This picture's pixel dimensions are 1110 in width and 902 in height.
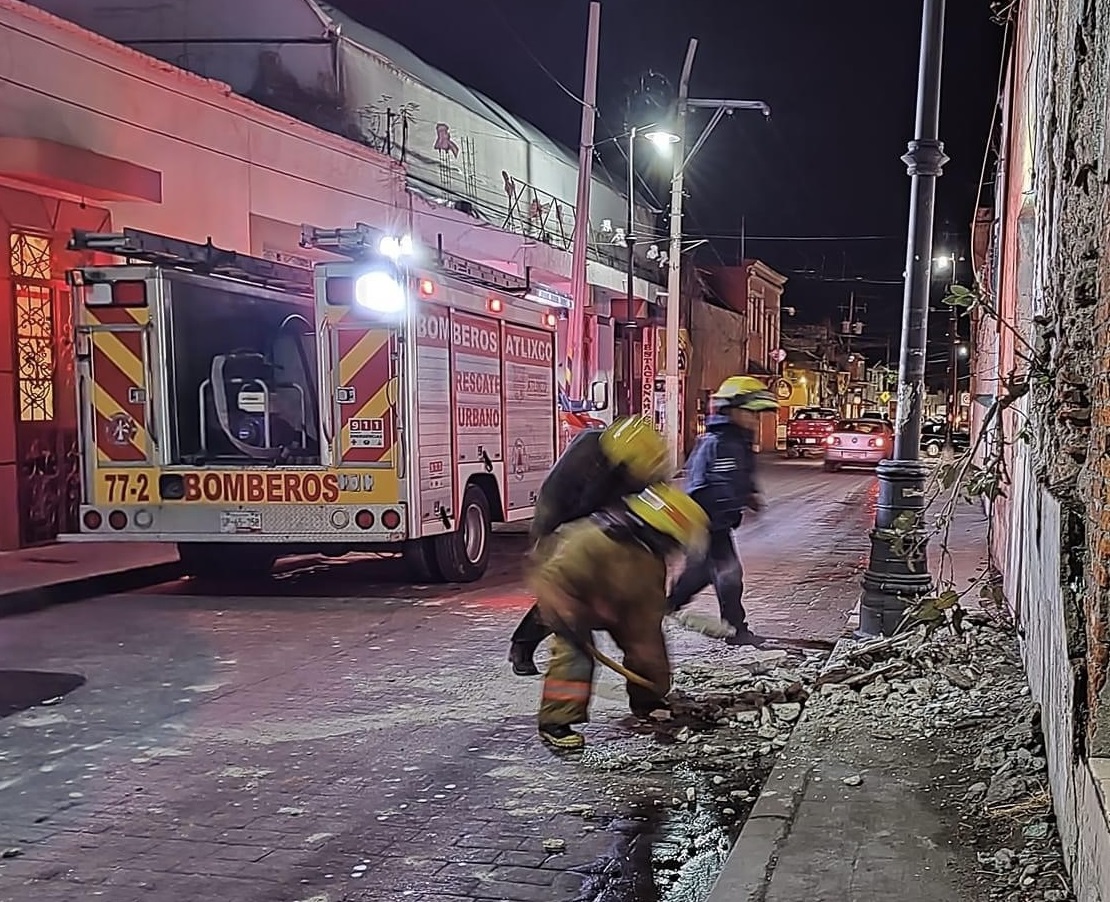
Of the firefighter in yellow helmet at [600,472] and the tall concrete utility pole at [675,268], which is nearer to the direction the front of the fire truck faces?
the tall concrete utility pole

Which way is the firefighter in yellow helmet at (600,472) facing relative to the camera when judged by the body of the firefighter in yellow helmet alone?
to the viewer's right

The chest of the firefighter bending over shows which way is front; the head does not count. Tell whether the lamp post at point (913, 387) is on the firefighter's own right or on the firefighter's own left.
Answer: on the firefighter's own left

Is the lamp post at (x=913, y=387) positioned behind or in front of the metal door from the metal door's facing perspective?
in front

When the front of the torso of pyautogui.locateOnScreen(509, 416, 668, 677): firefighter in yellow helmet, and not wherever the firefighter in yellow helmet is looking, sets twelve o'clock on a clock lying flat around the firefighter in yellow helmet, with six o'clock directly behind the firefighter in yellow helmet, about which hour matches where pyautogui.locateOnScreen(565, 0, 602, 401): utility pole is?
The utility pole is roughly at 9 o'clock from the firefighter in yellow helmet.

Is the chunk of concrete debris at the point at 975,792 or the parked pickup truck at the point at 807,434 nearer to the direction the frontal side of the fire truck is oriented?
the parked pickup truck

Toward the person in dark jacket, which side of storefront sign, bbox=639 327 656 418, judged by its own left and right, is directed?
front

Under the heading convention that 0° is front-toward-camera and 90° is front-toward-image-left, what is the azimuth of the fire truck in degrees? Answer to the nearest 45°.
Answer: approximately 225°

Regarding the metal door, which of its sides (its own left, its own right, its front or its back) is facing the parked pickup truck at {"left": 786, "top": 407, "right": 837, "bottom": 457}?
left

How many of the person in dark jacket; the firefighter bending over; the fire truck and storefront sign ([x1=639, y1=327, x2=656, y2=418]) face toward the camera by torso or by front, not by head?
1

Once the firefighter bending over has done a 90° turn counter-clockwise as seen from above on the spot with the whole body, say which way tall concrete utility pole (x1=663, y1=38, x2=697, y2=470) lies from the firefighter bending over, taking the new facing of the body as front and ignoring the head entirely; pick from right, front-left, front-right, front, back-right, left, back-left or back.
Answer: front

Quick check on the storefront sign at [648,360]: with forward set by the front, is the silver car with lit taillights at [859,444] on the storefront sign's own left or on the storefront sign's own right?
on the storefront sign's own left

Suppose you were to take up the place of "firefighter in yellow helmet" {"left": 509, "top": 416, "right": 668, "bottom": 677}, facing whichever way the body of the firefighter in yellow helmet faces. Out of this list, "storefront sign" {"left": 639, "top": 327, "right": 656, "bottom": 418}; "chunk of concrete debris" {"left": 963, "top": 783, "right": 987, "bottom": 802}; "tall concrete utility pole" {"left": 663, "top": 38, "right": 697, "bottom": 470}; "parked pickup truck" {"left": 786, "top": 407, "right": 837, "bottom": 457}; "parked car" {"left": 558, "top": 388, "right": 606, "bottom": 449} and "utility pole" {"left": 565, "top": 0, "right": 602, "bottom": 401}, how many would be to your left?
5

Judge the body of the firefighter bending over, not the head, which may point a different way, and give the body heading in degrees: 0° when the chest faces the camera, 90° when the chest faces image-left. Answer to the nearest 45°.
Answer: approximately 270°

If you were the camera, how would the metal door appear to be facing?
facing the viewer and to the right of the viewer

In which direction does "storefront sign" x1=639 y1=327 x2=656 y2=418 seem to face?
toward the camera

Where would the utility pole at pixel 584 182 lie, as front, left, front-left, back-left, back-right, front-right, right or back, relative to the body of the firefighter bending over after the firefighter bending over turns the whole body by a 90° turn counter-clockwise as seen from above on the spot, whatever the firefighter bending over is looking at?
front
